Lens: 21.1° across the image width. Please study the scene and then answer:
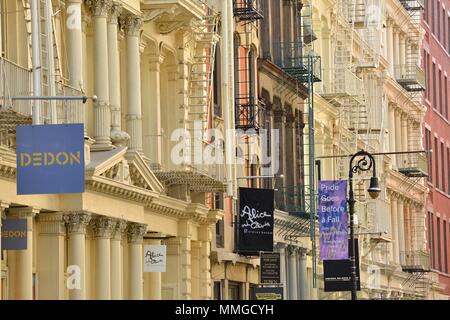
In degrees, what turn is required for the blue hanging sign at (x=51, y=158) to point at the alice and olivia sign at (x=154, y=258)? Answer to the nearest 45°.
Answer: approximately 180°

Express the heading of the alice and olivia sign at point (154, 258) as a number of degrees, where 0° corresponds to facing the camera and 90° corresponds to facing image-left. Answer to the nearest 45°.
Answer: approximately 0°

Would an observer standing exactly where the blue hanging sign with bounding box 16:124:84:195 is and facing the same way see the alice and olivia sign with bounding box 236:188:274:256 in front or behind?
behind

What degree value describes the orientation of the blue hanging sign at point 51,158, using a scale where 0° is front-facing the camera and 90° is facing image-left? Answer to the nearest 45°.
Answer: approximately 0°

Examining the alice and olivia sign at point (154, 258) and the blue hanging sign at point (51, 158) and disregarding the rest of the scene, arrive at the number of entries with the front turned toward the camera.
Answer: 2

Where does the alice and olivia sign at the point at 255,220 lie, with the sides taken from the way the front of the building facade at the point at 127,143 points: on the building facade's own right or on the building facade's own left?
on the building facade's own left
